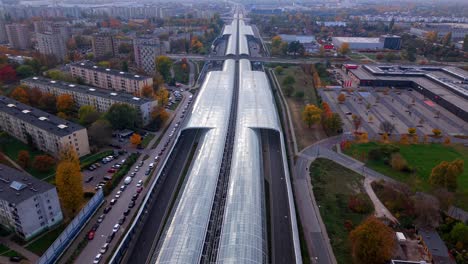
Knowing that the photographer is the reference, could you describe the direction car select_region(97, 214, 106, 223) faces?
facing the viewer and to the left of the viewer

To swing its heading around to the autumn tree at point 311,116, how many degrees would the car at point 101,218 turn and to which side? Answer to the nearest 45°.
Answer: approximately 135° to its left

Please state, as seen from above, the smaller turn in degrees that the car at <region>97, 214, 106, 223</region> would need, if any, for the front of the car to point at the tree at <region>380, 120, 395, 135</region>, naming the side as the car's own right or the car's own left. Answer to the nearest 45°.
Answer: approximately 135° to the car's own left

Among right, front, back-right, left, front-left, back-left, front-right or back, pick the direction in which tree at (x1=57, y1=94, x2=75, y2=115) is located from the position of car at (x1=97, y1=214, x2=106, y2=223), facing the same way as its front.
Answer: back-right

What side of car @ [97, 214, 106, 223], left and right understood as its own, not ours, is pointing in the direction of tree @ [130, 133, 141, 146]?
back

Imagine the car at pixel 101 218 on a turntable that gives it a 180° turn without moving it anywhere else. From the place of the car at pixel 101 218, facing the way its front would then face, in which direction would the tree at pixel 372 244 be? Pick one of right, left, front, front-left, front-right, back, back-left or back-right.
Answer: right

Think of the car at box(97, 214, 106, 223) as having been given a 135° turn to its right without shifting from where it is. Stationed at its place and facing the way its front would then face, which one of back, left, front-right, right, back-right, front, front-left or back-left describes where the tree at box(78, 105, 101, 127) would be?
front

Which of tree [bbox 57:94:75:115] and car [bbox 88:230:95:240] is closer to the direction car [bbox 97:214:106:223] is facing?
the car

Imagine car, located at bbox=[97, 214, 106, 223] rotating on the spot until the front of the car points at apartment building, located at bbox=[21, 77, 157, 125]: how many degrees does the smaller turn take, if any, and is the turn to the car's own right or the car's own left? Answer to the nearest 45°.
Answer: approximately 135° to the car's own right

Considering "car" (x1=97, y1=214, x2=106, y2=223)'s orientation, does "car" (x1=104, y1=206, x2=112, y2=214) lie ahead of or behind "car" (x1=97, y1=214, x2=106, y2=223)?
behind

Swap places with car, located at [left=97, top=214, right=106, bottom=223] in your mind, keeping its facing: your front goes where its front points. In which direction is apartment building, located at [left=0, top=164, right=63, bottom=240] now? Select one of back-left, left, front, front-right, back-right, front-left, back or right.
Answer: front-right

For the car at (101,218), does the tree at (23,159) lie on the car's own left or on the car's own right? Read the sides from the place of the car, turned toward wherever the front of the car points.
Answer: on the car's own right

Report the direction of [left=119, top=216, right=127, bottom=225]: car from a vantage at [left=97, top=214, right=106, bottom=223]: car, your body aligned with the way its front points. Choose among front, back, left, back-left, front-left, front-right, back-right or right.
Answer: left

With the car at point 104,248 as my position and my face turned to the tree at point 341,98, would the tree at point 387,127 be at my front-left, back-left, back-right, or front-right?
front-right
